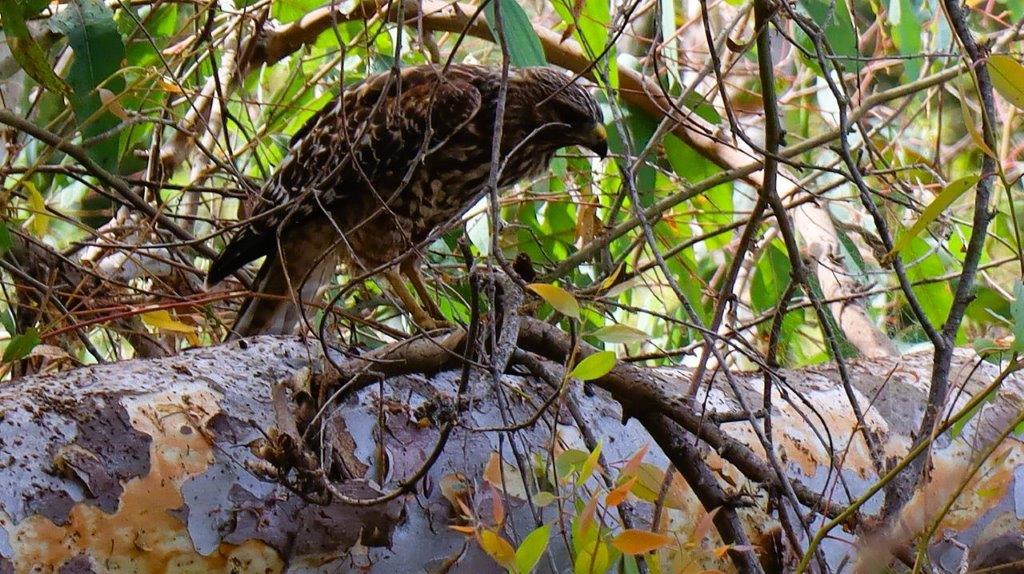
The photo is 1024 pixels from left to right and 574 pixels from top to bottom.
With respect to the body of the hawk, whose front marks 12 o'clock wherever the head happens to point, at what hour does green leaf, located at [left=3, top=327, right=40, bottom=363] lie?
The green leaf is roughly at 6 o'clock from the hawk.

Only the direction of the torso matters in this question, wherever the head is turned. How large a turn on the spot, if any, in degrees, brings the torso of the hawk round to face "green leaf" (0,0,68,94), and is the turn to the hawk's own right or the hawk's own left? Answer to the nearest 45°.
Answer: approximately 135° to the hawk's own right

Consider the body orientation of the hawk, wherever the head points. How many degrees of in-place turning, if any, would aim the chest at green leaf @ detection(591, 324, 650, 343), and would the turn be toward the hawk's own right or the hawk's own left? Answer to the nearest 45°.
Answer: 0° — it already faces it

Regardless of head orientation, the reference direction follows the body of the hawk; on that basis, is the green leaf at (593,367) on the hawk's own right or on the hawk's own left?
on the hawk's own right

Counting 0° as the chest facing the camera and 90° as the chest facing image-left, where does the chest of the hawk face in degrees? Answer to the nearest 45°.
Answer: approximately 270°

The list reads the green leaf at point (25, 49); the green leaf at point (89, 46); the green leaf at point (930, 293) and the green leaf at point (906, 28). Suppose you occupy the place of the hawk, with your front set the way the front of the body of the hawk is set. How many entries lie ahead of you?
2

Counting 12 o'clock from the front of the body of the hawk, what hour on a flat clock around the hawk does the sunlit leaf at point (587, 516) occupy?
The sunlit leaf is roughly at 3 o'clock from the hawk.

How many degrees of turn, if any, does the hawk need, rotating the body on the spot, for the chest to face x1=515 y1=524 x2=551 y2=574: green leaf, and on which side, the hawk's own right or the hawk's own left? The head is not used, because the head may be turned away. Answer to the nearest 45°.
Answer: approximately 90° to the hawk's own right
